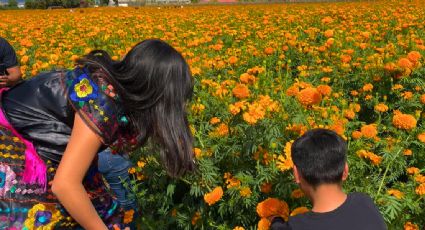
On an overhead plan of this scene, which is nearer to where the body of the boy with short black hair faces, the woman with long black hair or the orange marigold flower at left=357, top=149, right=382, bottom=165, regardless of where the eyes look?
the orange marigold flower

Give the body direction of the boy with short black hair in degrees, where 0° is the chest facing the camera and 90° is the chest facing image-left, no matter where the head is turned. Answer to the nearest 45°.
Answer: approximately 180°

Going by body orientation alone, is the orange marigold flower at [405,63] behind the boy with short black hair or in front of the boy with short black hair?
in front

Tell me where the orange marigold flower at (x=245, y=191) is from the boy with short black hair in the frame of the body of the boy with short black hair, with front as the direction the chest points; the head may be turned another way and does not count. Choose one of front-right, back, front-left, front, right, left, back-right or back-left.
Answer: front-left

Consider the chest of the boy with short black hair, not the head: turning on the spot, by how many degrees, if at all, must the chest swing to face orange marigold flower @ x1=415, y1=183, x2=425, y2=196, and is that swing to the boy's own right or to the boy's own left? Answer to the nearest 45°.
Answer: approximately 45° to the boy's own right

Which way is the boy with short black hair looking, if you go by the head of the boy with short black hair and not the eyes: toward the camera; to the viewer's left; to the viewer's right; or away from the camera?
away from the camera

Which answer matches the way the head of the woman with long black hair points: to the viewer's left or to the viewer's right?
to the viewer's right

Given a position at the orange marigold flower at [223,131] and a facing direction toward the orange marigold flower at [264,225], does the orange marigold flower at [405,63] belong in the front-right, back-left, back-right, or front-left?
back-left

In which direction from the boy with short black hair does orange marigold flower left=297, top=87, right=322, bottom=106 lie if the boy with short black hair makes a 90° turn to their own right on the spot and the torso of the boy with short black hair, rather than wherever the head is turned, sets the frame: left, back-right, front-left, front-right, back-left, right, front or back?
left

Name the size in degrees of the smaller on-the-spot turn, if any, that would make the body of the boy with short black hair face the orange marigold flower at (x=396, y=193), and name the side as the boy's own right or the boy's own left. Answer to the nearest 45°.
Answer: approximately 45° to the boy's own right

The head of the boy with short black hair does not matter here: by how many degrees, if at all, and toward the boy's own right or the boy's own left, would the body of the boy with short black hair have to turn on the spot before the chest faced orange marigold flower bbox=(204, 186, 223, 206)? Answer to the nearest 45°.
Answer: approximately 45° to the boy's own left

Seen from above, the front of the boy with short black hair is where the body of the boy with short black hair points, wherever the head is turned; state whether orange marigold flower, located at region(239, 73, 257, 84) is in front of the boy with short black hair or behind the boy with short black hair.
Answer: in front
